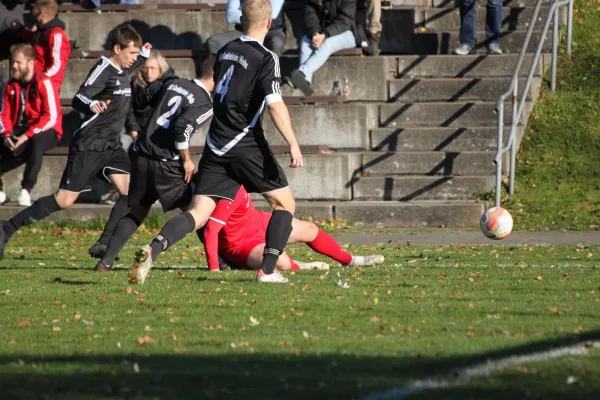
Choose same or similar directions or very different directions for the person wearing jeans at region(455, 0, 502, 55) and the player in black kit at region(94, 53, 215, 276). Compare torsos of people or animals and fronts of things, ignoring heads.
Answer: very different directions

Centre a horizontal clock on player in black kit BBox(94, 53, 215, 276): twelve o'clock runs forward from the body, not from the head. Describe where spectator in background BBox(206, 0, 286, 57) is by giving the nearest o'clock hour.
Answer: The spectator in background is roughly at 11 o'clock from the player in black kit.

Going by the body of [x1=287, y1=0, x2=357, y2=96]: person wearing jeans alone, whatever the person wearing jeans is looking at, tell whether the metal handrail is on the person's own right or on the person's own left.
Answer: on the person's own left

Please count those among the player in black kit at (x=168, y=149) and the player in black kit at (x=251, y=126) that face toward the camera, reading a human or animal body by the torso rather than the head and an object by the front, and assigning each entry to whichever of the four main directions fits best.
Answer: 0

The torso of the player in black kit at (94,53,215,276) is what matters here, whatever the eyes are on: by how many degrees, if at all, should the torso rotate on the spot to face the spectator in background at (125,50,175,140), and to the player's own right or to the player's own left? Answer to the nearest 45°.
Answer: approximately 45° to the player's own left

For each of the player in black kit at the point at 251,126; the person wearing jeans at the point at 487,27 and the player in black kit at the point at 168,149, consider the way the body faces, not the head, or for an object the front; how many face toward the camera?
1

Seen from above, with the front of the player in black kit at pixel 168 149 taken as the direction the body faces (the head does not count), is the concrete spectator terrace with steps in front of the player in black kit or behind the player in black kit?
in front

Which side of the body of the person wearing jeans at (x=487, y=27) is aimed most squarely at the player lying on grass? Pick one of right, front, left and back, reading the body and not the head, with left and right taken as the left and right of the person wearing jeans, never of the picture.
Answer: front

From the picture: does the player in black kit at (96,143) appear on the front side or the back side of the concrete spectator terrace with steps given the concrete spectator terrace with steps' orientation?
on the front side
